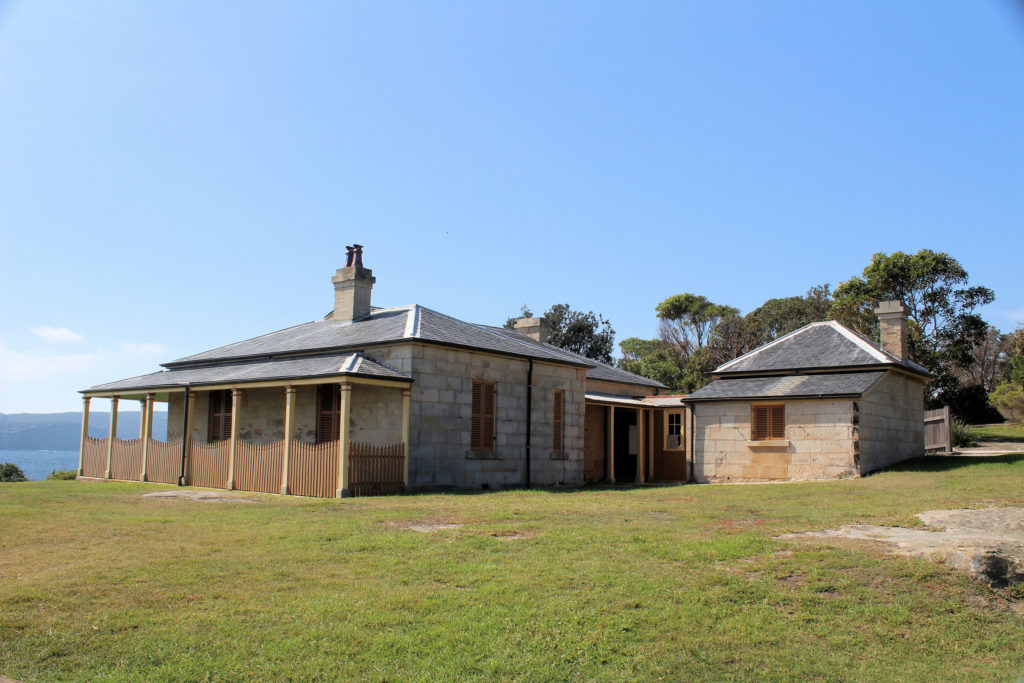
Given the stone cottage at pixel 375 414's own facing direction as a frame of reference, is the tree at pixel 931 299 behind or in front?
behind

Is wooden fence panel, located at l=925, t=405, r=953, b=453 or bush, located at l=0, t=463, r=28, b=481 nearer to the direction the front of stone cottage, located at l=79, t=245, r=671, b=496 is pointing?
the bush

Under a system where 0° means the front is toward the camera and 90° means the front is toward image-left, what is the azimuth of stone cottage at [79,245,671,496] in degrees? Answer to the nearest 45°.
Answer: approximately 45°

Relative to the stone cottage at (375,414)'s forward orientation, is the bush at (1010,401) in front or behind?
behind

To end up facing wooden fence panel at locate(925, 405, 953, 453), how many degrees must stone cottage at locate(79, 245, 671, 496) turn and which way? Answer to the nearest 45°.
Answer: approximately 135° to its left

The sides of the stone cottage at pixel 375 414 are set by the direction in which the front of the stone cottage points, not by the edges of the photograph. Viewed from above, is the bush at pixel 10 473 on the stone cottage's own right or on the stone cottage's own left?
on the stone cottage's own right

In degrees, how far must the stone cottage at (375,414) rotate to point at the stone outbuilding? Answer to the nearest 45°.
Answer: approximately 135° to its left

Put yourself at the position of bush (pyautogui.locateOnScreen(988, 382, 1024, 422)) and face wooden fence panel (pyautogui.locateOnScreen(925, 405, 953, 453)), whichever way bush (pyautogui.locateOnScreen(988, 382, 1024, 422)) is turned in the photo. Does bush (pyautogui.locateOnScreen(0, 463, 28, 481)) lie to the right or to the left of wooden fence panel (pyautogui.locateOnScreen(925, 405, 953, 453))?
right

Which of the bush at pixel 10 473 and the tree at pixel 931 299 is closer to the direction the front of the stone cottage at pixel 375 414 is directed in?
the bush
